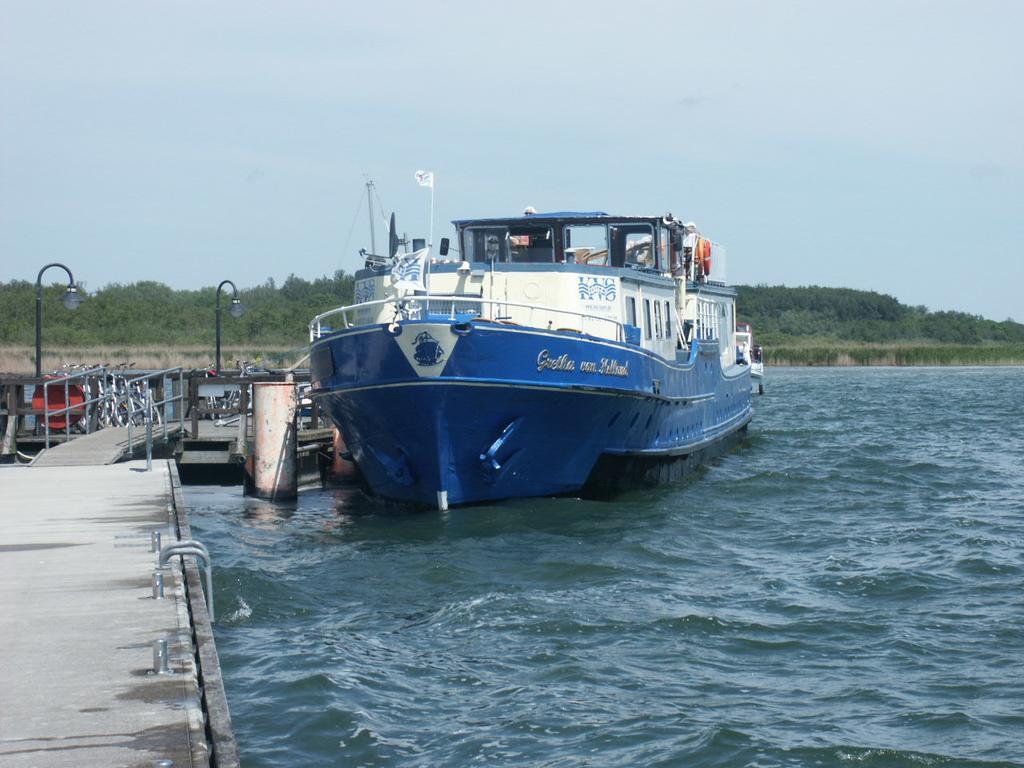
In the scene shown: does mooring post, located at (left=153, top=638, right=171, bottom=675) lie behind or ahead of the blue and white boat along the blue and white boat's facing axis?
ahead

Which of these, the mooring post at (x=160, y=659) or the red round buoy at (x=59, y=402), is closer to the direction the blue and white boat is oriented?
the mooring post

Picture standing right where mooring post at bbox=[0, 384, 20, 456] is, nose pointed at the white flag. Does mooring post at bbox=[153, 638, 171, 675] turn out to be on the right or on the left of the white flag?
right

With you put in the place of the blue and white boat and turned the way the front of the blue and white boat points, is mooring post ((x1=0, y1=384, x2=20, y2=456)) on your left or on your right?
on your right

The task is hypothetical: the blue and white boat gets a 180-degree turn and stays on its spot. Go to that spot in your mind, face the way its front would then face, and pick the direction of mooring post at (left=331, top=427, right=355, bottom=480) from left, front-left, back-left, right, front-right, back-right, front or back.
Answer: left

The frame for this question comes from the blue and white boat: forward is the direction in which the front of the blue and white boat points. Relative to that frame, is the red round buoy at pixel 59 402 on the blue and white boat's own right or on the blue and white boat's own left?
on the blue and white boat's own right
